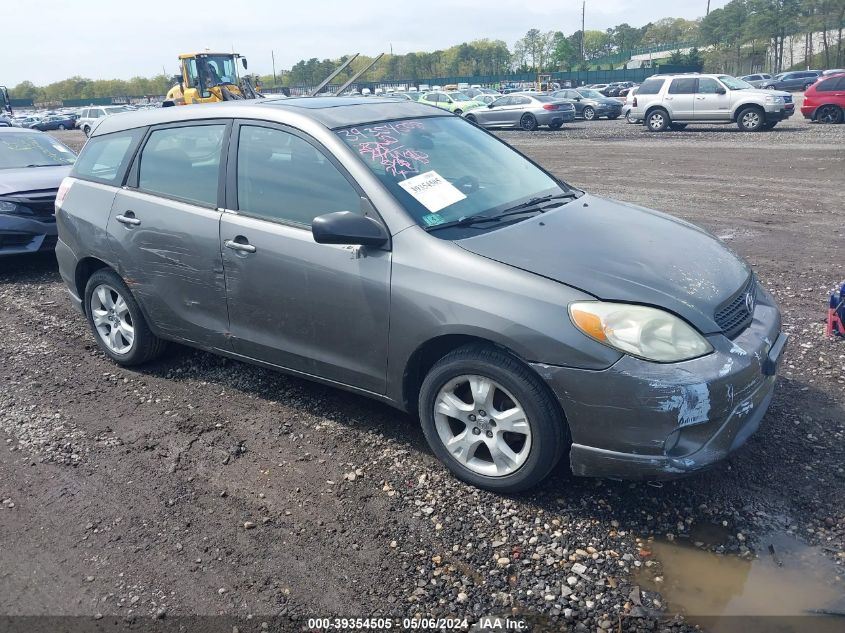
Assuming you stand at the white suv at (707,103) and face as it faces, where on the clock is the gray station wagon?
The gray station wagon is roughly at 3 o'clock from the white suv.

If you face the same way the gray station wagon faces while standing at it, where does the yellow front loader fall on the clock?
The yellow front loader is roughly at 7 o'clock from the gray station wagon.

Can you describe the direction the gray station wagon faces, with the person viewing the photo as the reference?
facing the viewer and to the right of the viewer

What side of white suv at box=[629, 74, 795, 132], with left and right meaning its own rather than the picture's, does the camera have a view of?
right

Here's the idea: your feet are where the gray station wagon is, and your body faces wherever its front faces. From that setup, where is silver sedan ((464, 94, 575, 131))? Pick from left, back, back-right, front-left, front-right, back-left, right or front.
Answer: back-left

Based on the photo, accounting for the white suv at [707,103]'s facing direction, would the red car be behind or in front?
in front

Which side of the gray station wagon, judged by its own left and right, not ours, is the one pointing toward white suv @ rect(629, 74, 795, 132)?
left

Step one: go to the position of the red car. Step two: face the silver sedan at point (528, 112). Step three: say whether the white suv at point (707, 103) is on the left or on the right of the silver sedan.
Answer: left
